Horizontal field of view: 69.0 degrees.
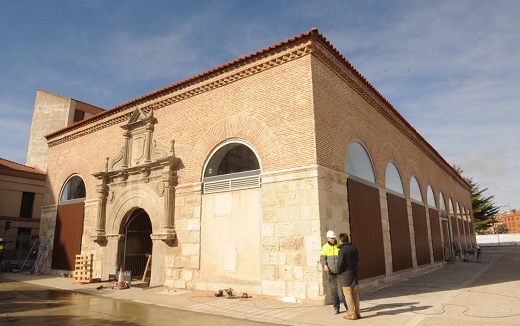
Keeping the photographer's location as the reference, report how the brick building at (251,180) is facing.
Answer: facing the viewer and to the left of the viewer

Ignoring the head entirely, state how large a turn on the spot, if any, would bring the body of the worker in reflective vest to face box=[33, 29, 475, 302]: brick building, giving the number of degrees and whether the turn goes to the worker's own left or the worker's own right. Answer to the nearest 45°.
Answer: approximately 180°

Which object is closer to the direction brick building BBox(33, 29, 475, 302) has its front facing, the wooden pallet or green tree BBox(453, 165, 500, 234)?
the wooden pallet

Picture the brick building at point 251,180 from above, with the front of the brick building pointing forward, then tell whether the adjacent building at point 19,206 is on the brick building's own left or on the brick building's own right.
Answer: on the brick building's own right

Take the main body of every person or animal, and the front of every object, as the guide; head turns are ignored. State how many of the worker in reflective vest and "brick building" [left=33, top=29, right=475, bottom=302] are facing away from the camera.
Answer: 0

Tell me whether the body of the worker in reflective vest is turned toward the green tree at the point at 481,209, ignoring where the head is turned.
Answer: no

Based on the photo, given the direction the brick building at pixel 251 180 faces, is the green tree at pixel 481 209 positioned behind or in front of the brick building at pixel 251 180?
behind

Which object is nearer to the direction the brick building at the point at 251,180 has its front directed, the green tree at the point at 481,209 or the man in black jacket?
the man in black jacket
